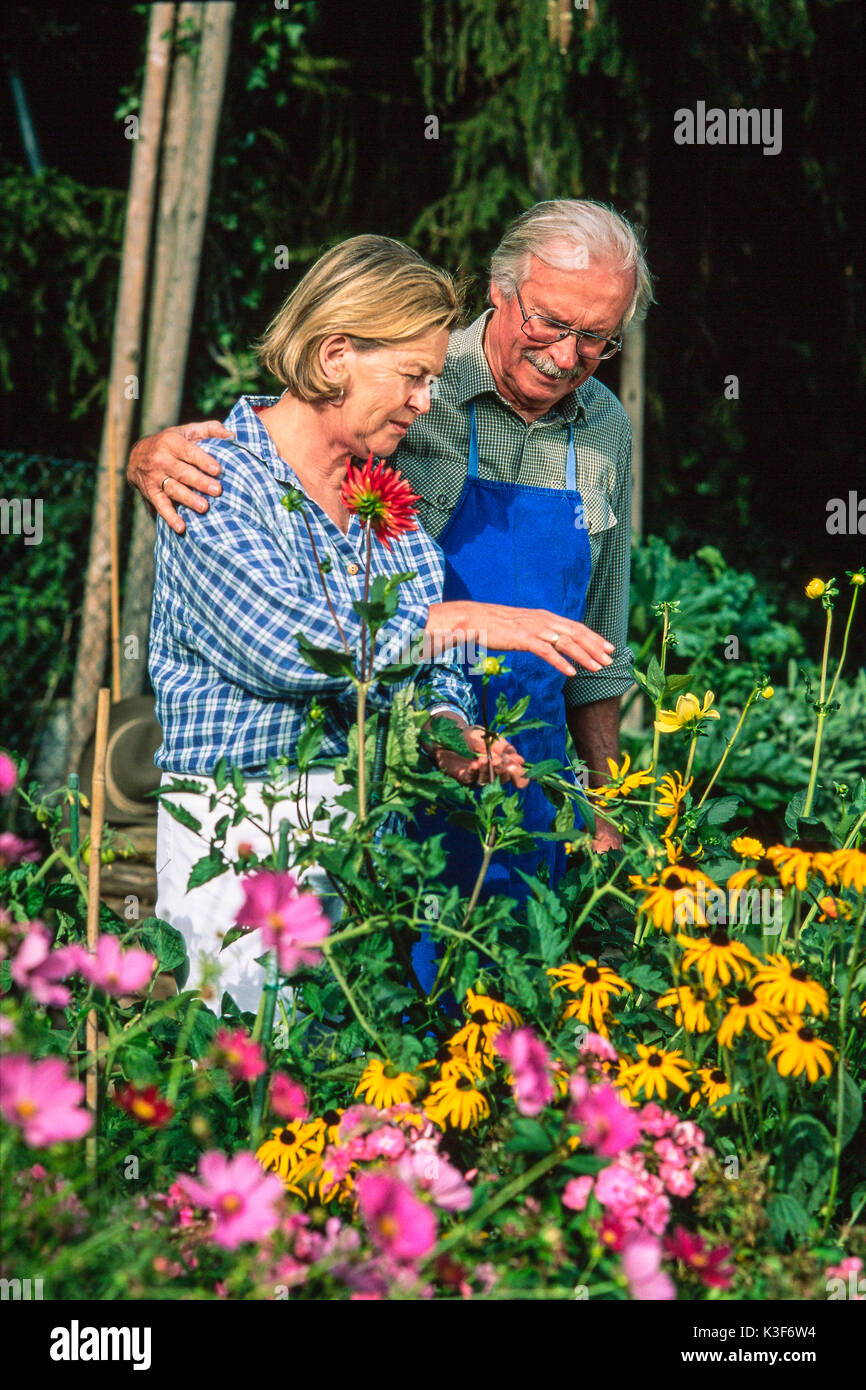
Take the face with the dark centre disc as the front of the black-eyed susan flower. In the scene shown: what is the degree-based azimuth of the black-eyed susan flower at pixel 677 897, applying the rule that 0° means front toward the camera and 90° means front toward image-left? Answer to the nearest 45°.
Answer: approximately 0°

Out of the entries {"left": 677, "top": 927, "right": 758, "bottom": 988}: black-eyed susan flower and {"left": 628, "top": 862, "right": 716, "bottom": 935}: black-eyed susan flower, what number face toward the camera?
2

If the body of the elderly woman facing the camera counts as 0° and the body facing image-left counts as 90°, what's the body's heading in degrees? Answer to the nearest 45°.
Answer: approximately 315°

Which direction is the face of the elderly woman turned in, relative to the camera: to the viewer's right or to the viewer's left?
to the viewer's right
